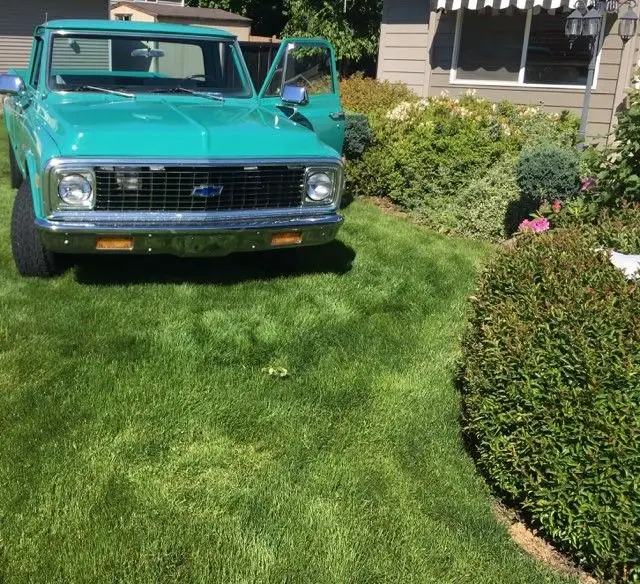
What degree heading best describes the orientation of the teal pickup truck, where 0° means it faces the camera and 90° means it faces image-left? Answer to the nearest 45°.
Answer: approximately 0°

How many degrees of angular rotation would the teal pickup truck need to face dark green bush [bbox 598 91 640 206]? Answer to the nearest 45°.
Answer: approximately 90° to its left

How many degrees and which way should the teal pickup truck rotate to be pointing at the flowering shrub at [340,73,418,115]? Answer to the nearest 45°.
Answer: approximately 135° to its left

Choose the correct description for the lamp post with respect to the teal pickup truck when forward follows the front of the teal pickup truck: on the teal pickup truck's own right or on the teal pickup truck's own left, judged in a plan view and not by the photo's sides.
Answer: on the teal pickup truck's own left

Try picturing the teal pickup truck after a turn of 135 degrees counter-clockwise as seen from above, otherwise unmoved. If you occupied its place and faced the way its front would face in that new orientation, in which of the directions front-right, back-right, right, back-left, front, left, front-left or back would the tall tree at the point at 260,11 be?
front-left

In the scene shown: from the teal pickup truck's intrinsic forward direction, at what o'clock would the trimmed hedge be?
The trimmed hedge is roughly at 11 o'clock from the teal pickup truck.

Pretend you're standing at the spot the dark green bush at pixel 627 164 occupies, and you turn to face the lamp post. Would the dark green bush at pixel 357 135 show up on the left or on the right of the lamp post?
left

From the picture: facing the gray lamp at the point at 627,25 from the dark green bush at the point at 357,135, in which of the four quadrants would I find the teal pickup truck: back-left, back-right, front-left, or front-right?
back-right

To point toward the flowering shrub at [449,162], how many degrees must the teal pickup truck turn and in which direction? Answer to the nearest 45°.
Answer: approximately 135° to its left
